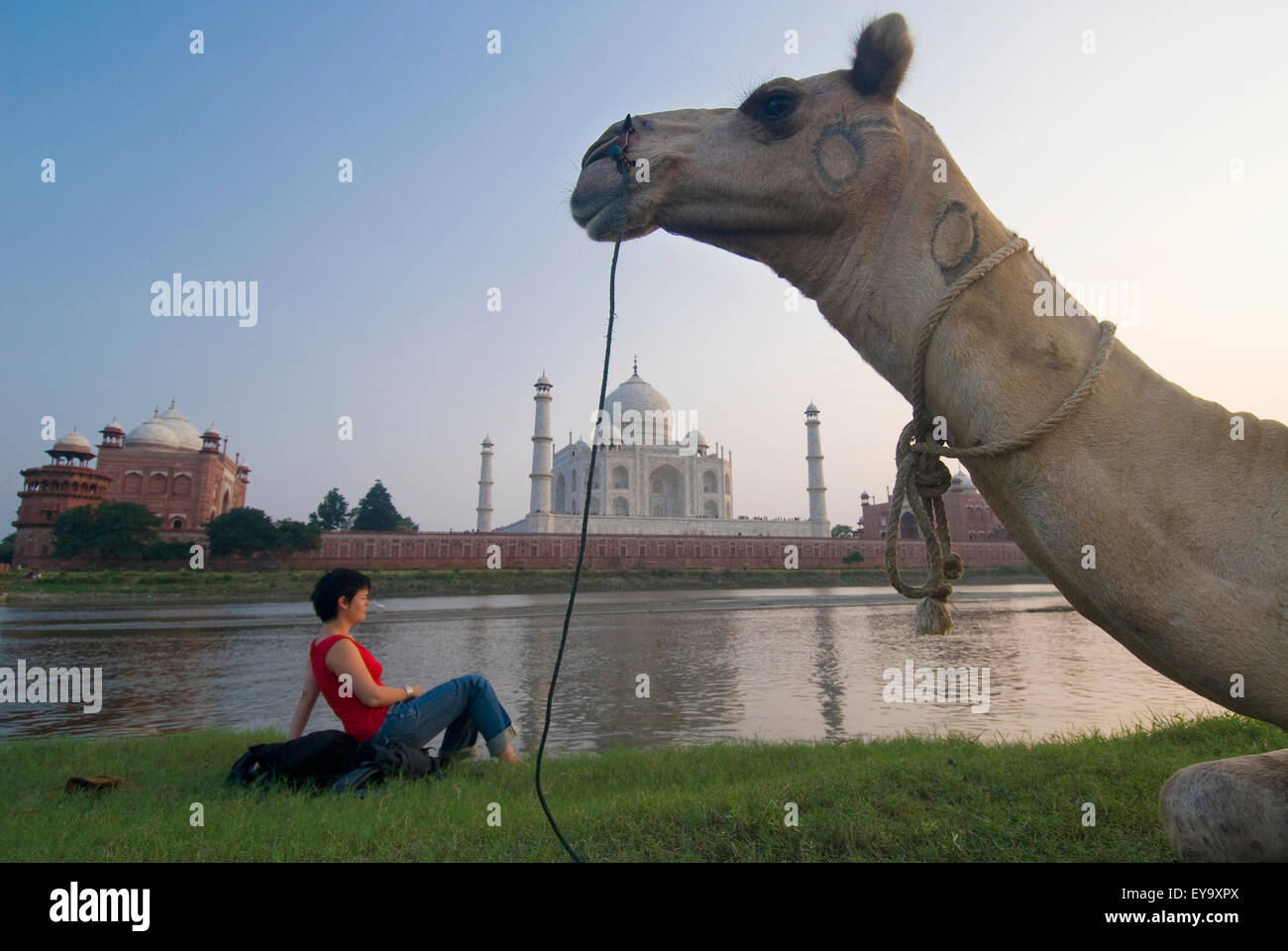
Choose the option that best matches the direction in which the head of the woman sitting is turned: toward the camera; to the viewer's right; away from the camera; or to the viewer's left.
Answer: to the viewer's right

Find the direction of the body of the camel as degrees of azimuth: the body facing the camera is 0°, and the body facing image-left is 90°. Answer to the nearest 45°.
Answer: approximately 90°

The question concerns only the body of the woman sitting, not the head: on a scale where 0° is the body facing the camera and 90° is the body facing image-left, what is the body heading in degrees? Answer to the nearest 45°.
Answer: approximately 270°

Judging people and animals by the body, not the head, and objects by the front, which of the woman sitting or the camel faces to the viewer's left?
the camel
